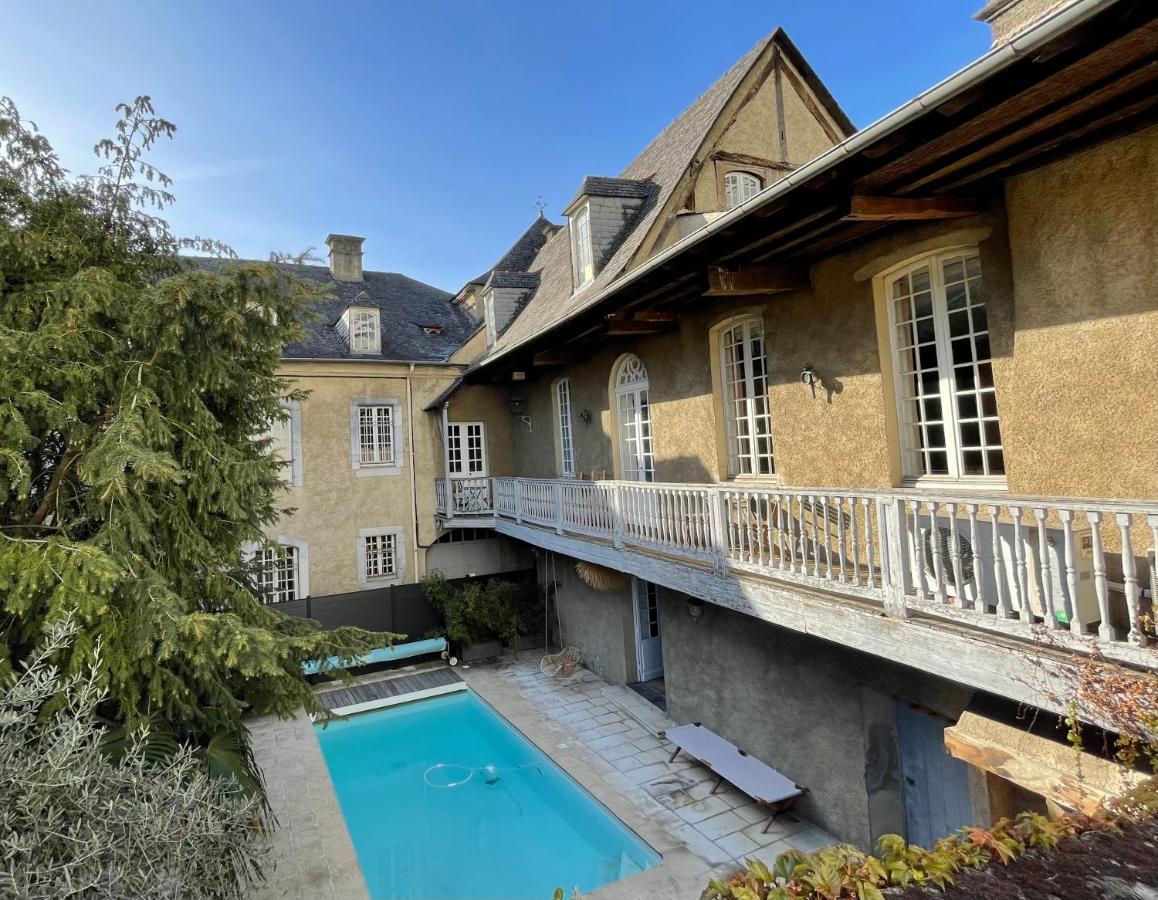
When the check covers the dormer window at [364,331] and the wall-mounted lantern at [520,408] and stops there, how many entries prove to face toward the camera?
1

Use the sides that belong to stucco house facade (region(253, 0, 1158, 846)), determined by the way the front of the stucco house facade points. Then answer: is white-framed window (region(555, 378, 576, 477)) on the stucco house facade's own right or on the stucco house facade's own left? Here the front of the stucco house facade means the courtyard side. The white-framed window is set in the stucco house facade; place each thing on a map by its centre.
on the stucco house facade's own right

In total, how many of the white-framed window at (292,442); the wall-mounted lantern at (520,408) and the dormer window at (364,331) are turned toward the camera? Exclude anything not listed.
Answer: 2

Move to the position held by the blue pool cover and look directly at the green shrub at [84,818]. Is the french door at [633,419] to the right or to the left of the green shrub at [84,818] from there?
left

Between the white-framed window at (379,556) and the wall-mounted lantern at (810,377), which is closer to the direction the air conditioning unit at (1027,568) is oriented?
the white-framed window

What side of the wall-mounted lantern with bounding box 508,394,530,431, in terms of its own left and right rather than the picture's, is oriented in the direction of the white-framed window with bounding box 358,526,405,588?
front

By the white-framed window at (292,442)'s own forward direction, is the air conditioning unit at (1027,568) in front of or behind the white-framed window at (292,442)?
in front

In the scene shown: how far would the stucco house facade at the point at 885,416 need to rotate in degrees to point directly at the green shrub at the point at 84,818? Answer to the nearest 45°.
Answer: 0° — it already faces it

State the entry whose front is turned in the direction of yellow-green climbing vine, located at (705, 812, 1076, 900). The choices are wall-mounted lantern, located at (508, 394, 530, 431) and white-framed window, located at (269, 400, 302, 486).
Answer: the white-framed window

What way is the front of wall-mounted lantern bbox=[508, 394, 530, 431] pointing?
to the viewer's left

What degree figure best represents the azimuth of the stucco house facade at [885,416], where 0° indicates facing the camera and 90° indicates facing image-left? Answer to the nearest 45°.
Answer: approximately 45°

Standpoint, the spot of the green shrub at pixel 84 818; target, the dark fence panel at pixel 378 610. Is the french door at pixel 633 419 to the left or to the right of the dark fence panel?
right
